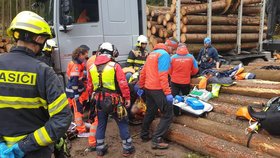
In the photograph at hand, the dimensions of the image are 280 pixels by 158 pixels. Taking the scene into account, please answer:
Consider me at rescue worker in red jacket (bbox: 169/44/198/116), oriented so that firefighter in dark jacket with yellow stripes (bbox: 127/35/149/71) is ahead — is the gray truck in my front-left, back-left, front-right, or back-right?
front-left

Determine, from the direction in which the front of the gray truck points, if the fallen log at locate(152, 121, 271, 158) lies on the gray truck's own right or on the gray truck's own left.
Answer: on the gray truck's own left

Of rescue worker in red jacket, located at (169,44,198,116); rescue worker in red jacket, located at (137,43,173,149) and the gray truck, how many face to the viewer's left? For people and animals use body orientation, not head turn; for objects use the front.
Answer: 1

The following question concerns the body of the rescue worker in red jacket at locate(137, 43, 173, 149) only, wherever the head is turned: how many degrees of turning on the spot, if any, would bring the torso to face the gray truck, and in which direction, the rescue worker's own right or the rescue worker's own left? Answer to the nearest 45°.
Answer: approximately 90° to the rescue worker's own left

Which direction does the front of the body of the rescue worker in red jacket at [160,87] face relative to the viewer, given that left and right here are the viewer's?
facing away from the viewer and to the right of the viewer

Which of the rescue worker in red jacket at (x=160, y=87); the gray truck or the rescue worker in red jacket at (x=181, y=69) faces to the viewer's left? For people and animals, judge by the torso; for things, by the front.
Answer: the gray truck

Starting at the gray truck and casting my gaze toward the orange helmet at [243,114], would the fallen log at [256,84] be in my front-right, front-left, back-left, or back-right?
front-left

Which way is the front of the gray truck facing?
to the viewer's left

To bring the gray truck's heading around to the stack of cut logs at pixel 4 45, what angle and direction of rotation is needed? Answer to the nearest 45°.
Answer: approximately 45° to its right
